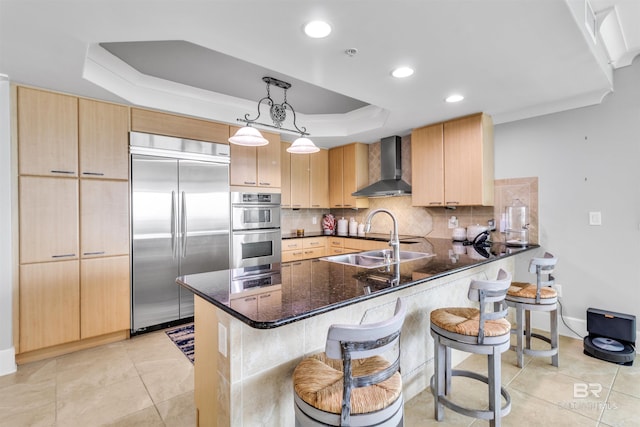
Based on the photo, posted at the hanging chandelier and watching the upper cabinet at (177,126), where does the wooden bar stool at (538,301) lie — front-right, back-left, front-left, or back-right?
back-right

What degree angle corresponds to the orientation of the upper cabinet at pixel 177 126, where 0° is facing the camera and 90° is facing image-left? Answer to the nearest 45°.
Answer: approximately 315°

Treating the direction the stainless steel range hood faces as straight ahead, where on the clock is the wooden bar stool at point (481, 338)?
The wooden bar stool is roughly at 10 o'clock from the stainless steel range hood.

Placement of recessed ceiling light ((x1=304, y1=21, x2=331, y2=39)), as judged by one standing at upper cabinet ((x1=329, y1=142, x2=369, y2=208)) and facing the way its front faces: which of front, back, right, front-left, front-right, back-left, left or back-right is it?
front-left

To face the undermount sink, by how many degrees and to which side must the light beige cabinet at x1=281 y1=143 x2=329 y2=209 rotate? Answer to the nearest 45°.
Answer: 0° — it already faces it

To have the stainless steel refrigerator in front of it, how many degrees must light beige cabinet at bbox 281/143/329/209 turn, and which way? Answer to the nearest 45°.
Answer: approximately 45° to its right
